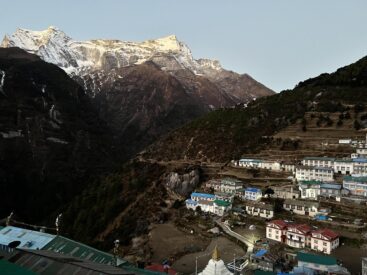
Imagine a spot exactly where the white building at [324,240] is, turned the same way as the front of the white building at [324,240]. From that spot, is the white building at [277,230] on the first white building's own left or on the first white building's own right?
on the first white building's own right

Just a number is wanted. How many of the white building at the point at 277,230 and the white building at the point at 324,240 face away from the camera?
0

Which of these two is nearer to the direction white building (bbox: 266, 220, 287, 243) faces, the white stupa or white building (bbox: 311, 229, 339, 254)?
the white stupa

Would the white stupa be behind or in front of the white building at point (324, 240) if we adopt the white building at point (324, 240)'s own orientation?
in front

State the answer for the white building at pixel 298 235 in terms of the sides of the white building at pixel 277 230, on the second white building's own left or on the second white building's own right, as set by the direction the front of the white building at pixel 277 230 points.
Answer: on the second white building's own left

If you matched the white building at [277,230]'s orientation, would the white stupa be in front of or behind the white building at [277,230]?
in front

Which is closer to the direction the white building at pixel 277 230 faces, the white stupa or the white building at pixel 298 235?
the white stupa

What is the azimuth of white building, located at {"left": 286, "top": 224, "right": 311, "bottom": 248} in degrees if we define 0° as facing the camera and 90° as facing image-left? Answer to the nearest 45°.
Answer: approximately 45°

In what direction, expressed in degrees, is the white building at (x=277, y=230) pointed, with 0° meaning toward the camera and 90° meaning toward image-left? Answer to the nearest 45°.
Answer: approximately 45°

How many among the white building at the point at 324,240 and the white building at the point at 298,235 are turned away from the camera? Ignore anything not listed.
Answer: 0

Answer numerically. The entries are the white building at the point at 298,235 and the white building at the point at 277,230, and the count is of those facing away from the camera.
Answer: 0
